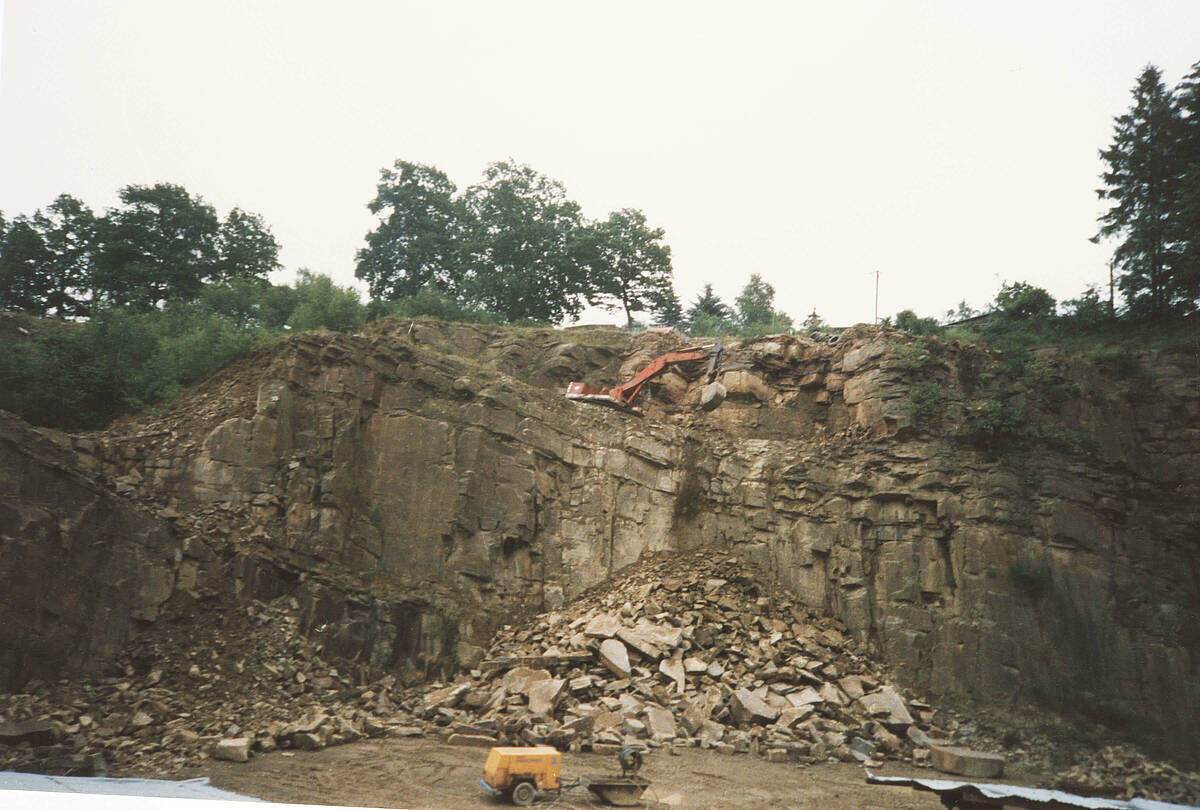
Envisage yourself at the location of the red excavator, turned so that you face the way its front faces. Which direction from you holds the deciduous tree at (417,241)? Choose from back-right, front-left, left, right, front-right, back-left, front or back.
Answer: back

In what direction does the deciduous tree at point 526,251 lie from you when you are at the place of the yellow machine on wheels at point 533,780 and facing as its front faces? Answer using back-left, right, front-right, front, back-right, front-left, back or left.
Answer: left

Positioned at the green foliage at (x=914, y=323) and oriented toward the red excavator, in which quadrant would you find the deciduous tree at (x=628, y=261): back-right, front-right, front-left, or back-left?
front-right

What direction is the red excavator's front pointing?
to the viewer's right

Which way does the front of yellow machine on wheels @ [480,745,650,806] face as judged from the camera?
facing to the right of the viewer

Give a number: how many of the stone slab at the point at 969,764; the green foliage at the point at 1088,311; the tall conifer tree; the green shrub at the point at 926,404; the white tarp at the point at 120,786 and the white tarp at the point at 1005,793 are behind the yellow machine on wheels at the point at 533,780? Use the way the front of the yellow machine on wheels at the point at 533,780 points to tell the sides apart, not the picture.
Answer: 1

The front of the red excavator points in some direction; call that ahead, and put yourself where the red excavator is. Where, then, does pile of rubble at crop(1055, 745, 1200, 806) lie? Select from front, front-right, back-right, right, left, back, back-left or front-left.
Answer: front-right

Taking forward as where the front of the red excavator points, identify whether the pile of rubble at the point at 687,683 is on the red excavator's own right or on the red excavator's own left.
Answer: on the red excavator's own right

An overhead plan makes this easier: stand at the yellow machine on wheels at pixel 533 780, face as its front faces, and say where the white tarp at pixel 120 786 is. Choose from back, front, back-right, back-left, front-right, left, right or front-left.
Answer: back

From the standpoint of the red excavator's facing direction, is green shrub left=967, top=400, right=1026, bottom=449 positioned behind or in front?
in front

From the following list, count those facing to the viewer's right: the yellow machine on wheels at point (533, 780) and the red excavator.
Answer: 2

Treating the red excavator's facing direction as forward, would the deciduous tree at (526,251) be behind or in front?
behind

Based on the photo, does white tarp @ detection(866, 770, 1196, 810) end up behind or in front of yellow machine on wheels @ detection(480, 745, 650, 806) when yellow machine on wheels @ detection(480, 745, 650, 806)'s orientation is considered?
in front
